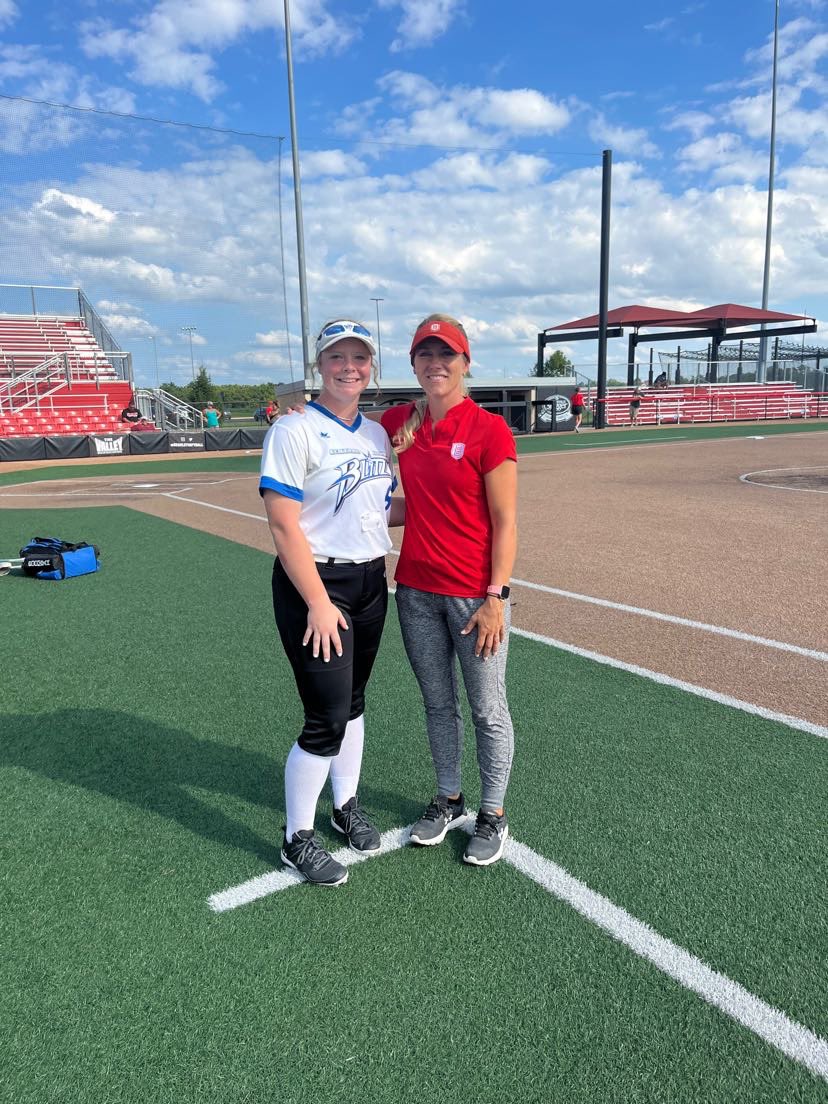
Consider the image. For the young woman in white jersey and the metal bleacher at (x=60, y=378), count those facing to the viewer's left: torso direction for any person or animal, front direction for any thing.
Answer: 0

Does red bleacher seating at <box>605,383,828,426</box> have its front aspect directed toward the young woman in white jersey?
yes

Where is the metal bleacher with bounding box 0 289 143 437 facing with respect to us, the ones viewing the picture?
facing the viewer and to the right of the viewer

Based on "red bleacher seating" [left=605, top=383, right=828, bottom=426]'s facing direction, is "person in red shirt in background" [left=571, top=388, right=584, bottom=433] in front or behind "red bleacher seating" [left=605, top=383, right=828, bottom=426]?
in front

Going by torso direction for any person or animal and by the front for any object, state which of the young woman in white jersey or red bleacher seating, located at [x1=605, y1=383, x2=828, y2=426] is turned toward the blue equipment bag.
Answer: the red bleacher seating

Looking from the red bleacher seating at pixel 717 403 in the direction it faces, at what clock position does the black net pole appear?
The black net pole is roughly at 1 o'clock from the red bleacher seating.

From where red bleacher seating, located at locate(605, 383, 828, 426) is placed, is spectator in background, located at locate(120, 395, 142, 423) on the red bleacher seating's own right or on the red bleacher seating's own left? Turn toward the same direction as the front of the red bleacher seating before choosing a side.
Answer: on the red bleacher seating's own right

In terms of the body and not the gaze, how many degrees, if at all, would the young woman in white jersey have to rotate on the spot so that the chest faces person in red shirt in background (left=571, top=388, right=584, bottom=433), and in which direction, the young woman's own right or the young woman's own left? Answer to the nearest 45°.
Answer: approximately 135° to the young woman's own left

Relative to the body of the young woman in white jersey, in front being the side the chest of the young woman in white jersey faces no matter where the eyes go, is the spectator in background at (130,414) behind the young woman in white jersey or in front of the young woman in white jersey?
behind

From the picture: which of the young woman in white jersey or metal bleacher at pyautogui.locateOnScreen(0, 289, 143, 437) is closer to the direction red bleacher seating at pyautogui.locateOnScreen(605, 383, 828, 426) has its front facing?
the young woman in white jersey

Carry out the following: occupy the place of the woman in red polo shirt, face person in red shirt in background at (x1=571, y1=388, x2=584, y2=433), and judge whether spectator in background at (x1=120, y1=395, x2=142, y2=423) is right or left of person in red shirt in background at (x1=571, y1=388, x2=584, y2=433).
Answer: left

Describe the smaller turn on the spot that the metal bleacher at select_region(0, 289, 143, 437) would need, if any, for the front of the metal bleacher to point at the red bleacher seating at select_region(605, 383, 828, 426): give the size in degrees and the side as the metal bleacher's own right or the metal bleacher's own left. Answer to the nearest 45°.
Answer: approximately 45° to the metal bleacher's own left
